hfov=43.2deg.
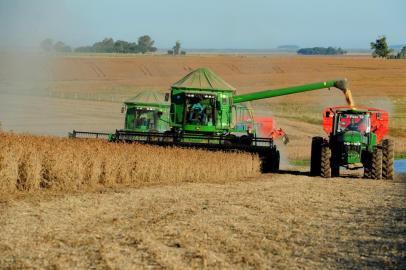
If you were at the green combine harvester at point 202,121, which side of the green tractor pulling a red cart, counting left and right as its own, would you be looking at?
right

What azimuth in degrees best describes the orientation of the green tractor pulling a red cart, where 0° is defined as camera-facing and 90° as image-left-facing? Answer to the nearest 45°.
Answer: approximately 0°
